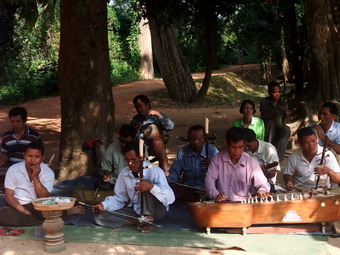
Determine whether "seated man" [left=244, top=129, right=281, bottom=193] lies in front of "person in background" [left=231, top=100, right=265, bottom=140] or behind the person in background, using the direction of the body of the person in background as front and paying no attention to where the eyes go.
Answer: in front

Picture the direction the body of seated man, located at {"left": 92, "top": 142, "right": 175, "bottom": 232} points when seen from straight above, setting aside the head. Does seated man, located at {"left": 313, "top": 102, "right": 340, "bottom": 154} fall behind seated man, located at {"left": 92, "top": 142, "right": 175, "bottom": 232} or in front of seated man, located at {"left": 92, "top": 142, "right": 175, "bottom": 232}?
behind

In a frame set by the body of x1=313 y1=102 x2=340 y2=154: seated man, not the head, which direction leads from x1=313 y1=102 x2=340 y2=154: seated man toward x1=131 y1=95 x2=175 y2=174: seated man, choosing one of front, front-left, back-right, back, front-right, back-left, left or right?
front-right

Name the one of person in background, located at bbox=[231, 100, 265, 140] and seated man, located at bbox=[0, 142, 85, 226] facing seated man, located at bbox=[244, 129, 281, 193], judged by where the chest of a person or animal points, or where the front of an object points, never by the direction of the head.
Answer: the person in background

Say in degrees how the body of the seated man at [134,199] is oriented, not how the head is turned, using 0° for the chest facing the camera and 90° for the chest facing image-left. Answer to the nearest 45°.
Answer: approximately 45°

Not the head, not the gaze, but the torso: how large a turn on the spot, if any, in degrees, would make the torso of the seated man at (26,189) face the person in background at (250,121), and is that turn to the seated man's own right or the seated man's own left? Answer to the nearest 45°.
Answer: approximately 90° to the seated man's own left

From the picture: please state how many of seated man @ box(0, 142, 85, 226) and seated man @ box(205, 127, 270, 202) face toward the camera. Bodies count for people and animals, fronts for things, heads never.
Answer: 2

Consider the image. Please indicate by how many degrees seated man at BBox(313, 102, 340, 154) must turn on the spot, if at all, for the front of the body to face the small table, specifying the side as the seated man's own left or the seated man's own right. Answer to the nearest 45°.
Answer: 0° — they already face it

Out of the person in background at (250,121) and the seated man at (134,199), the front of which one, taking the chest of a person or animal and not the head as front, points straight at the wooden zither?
the person in background
